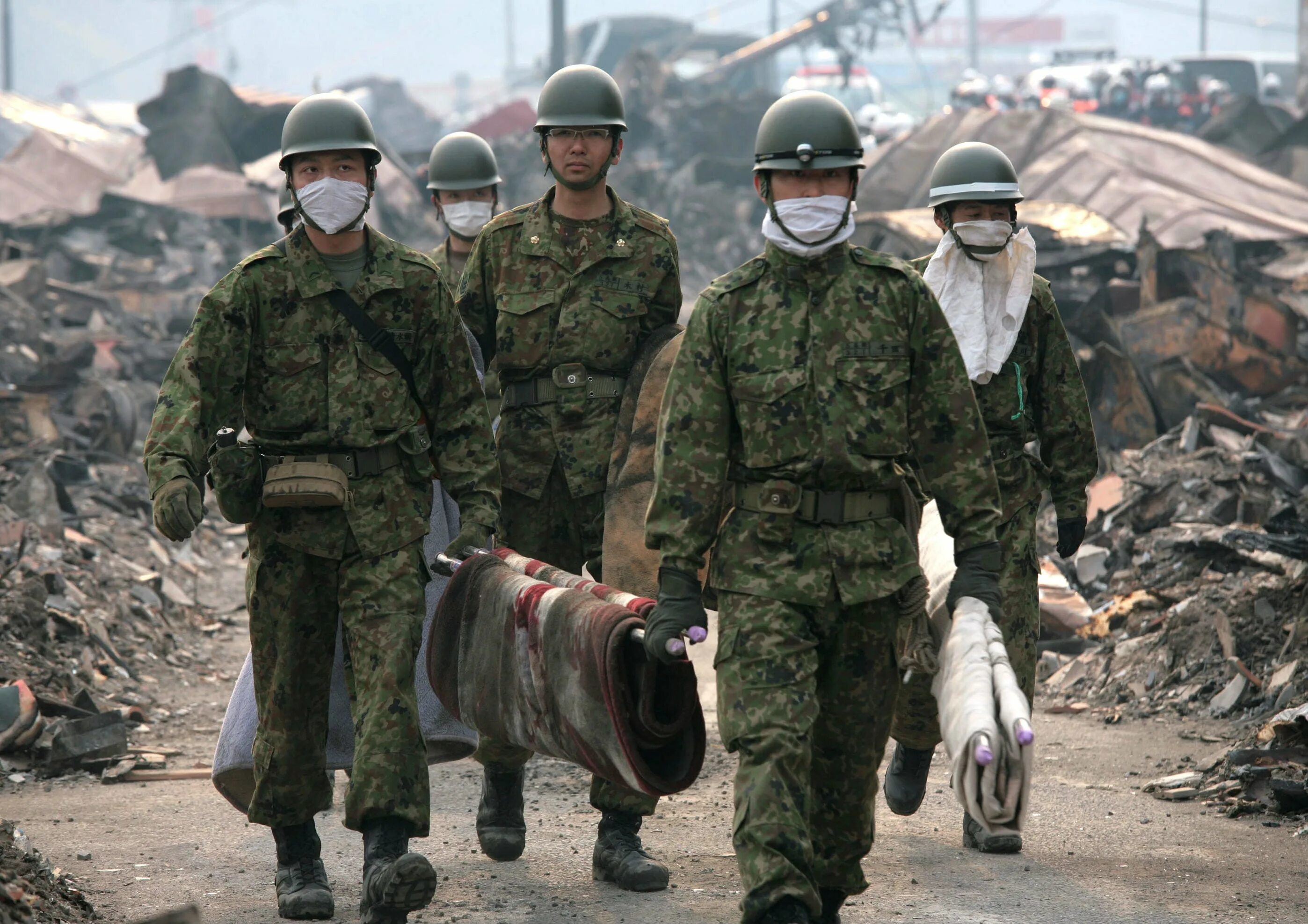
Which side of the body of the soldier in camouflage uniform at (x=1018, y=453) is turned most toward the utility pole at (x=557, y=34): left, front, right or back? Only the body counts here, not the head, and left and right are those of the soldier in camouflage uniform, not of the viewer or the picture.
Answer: back

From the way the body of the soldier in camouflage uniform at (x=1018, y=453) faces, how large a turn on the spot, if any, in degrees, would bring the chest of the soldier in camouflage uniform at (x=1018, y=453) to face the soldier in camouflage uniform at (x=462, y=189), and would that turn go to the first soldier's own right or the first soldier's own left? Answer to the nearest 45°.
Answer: approximately 135° to the first soldier's own right

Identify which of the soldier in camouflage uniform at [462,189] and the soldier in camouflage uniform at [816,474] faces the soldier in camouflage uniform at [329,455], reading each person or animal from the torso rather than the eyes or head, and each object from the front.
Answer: the soldier in camouflage uniform at [462,189]

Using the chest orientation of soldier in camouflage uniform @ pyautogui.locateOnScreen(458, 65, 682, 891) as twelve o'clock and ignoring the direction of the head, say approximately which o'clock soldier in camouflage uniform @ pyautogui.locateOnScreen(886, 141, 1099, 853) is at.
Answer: soldier in camouflage uniform @ pyautogui.locateOnScreen(886, 141, 1099, 853) is roughly at 9 o'clock from soldier in camouflage uniform @ pyautogui.locateOnScreen(458, 65, 682, 891).

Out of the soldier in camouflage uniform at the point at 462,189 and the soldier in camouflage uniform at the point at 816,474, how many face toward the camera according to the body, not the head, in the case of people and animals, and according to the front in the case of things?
2

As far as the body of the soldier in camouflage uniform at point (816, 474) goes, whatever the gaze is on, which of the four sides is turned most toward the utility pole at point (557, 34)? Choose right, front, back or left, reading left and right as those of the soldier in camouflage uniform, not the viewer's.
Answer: back

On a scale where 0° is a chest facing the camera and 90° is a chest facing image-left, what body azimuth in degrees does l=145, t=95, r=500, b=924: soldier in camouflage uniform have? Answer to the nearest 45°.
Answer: approximately 0°

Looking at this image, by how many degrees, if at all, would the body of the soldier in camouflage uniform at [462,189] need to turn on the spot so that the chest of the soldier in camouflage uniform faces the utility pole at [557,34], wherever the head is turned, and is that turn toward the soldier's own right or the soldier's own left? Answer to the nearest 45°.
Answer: approximately 180°
